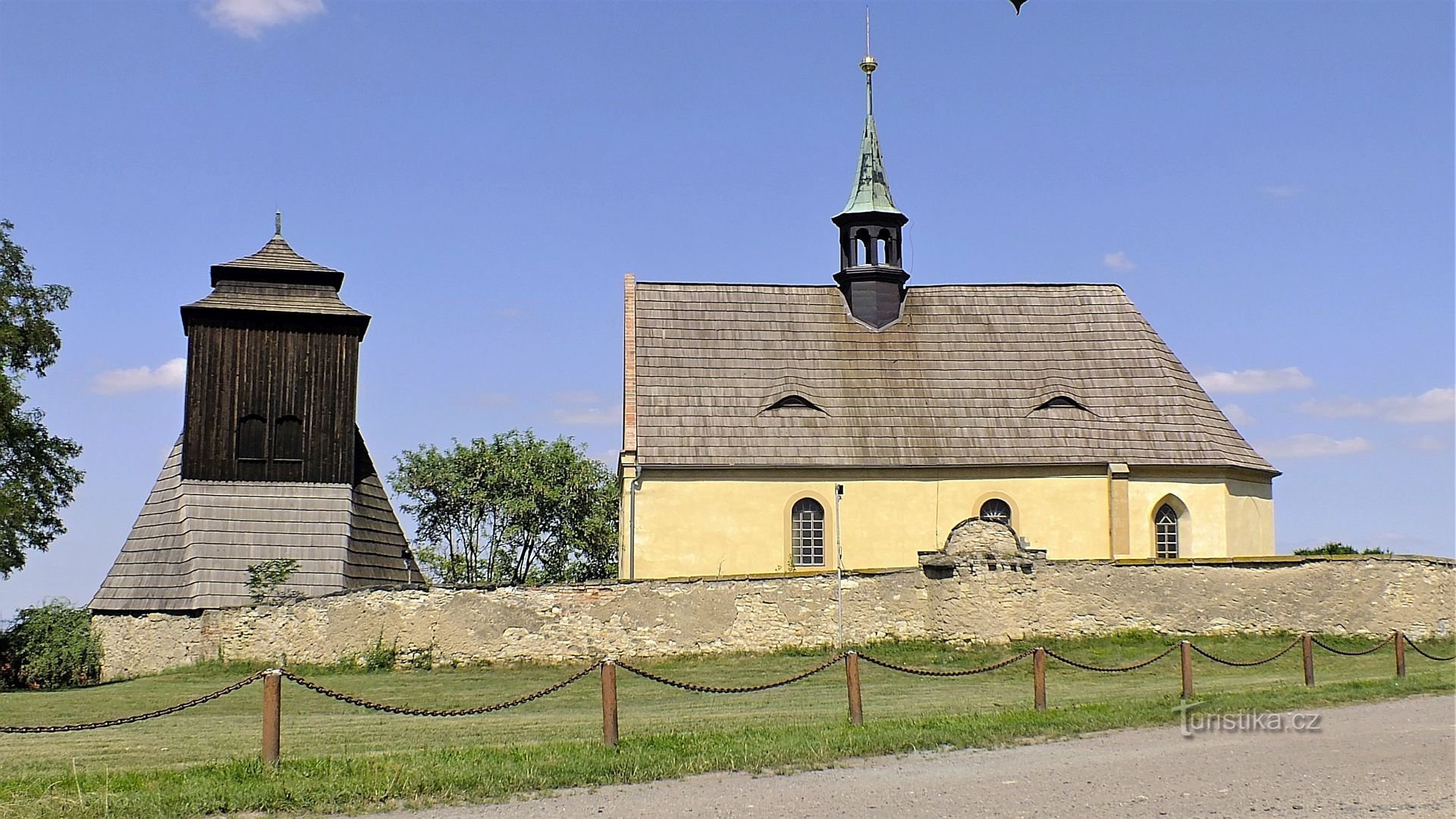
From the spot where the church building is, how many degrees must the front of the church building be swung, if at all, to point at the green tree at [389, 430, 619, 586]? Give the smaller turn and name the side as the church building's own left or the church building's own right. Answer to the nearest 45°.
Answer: approximately 45° to the church building's own right

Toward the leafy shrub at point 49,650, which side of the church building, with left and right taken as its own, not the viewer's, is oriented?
front

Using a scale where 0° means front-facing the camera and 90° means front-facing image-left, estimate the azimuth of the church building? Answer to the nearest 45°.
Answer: approximately 90°

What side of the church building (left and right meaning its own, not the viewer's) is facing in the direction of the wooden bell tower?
front

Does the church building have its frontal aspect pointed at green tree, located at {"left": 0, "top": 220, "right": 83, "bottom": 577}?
yes

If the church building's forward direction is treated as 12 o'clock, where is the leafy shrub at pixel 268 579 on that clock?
The leafy shrub is roughly at 11 o'clock from the church building.
